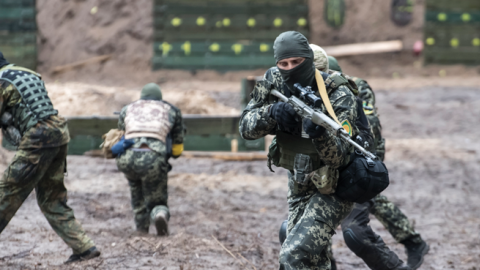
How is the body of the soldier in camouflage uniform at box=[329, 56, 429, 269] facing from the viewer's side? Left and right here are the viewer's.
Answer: facing to the left of the viewer

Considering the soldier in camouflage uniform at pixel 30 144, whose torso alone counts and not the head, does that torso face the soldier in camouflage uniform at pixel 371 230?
no

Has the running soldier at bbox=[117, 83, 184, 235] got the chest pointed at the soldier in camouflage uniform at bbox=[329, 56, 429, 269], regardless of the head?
no

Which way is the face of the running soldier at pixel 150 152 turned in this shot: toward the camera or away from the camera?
away from the camera

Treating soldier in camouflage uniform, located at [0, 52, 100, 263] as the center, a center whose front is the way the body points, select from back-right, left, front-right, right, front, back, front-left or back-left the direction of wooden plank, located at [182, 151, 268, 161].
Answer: front-right

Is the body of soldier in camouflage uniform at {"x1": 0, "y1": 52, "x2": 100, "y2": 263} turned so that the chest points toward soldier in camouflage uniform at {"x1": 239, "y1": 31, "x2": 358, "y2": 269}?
no

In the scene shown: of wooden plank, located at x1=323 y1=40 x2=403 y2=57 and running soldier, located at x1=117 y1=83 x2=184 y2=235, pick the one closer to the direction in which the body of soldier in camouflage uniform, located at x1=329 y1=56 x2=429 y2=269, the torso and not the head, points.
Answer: the running soldier

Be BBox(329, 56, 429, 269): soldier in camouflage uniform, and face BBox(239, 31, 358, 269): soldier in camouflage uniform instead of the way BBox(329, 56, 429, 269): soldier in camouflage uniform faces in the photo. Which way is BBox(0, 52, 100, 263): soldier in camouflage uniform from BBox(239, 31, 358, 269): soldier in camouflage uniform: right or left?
right

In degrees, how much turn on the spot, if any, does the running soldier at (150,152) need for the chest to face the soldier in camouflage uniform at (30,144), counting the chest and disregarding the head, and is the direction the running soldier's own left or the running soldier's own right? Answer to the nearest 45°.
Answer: approximately 135° to the running soldier's own left

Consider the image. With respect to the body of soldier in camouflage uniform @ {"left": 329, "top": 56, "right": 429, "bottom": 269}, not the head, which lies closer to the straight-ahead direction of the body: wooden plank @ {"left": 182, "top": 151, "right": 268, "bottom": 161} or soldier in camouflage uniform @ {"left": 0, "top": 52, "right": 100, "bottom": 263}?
the soldier in camouflage uniform

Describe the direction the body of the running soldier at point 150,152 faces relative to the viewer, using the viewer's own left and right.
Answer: facing away from the viewer
